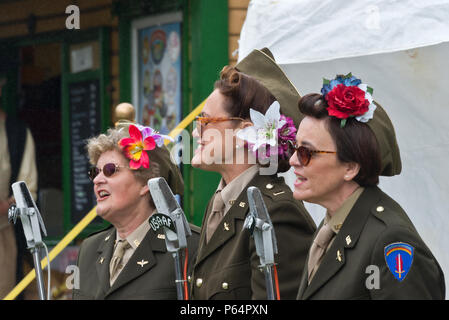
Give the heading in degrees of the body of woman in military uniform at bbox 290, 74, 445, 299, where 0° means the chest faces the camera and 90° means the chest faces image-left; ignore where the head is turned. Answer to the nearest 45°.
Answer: approximately 90°

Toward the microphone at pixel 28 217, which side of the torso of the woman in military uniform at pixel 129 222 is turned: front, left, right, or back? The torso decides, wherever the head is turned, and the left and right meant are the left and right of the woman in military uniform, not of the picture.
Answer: front

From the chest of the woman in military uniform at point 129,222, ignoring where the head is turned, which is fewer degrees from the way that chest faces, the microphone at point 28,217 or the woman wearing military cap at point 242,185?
the microphone

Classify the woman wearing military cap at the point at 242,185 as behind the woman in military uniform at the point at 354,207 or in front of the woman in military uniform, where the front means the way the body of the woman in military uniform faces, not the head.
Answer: in front

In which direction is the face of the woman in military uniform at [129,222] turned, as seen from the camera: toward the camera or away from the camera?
toward the camera

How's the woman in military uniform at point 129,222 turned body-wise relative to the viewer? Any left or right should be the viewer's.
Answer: facing the viewer and to the left of the viewer

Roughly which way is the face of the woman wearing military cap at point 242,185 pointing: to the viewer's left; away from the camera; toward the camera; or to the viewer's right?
to the viewer's left

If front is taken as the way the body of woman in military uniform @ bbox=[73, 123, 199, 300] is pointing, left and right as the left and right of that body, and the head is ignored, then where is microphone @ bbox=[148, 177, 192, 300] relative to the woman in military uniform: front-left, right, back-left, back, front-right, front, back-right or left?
front-left

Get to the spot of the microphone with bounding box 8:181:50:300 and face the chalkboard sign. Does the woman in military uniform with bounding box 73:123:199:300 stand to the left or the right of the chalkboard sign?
right

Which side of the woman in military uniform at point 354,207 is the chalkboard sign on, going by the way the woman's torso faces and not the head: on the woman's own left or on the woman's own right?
on the woman's own right

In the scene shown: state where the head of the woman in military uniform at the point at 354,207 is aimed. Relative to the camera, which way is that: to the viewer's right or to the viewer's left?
to the viewer's left

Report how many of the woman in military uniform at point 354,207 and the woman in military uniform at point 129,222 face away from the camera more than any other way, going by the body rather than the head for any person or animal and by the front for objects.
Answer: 0

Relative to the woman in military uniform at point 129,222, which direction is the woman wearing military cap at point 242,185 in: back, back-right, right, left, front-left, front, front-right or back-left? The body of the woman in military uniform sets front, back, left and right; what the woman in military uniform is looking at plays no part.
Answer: left

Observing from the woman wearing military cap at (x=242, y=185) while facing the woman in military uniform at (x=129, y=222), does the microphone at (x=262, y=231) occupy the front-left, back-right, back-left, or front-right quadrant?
back-left
